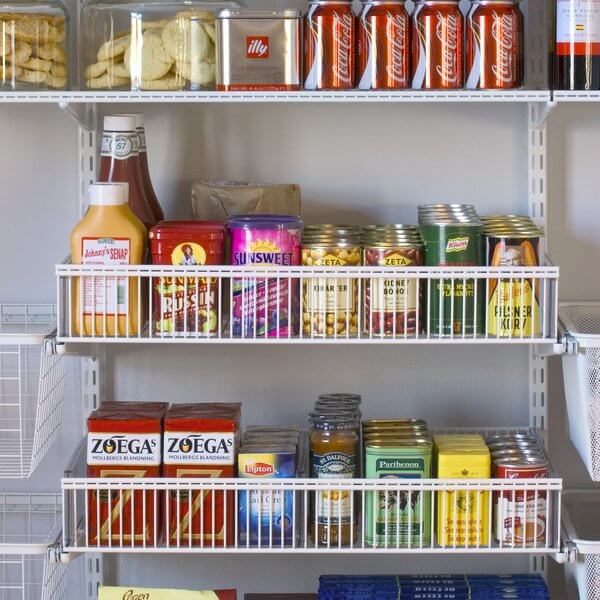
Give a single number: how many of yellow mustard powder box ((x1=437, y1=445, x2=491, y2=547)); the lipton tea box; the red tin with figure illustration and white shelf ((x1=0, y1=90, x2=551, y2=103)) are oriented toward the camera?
4

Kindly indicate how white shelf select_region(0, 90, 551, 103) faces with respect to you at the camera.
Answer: facing the viewer

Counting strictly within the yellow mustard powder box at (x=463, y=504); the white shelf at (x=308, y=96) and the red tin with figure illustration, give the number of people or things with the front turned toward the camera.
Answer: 3

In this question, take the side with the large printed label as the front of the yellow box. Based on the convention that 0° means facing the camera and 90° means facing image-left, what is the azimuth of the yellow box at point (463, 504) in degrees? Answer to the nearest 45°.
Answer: approximately 0°

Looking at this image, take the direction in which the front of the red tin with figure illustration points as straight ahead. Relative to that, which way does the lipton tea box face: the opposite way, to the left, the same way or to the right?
the same way

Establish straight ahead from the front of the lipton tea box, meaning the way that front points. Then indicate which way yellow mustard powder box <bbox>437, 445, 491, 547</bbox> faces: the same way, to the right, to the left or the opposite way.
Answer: the same way

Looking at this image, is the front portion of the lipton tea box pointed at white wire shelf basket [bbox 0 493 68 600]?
no

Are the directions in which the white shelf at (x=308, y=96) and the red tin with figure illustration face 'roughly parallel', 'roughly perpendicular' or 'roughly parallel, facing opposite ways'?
roughly parallel

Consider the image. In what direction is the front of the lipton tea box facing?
toward the camera
